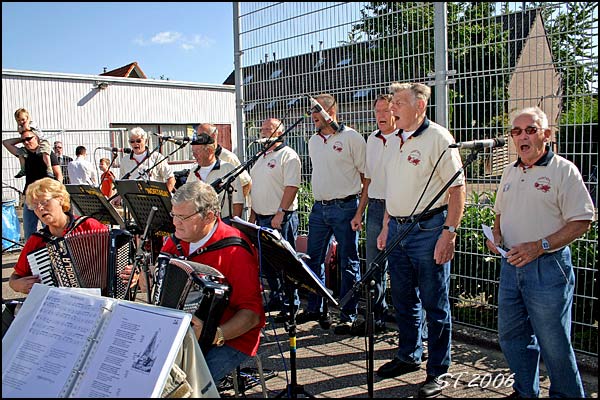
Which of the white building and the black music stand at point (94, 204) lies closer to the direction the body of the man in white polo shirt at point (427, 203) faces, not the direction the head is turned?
the black music stand

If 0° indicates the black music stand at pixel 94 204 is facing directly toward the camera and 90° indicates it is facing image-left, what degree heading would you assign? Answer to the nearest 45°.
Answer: approximately 225°

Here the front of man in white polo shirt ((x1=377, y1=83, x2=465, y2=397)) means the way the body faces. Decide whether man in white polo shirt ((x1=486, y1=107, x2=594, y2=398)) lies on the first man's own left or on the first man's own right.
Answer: on the first man's own left

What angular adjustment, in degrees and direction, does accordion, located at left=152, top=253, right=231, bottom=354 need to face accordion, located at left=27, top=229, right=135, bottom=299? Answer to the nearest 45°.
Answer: approximately 90° to its right

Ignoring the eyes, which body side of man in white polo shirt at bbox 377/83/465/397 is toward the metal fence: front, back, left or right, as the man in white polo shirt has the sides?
back

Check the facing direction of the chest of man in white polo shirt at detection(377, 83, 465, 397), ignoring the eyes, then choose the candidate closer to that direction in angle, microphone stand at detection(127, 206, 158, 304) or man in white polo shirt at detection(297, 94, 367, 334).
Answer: the microphone stand

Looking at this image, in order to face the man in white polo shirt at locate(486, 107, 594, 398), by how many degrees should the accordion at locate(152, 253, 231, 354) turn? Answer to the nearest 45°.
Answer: approximately 135° to its left
